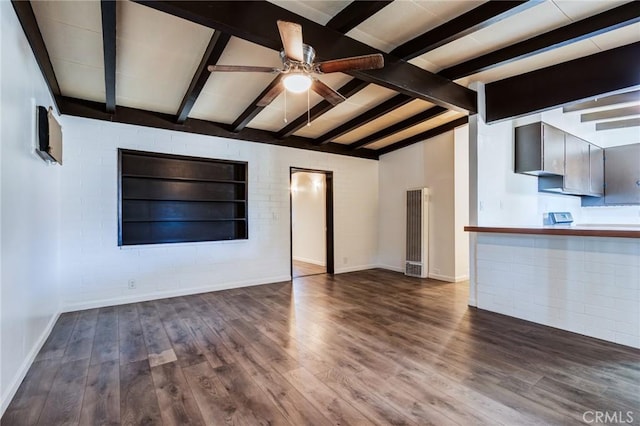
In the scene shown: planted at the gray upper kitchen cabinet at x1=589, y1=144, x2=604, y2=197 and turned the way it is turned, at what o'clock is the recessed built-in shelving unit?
The recessed built-in shelving unit is roughly at 3 o'clock from the gray upper kitchen cabinet.

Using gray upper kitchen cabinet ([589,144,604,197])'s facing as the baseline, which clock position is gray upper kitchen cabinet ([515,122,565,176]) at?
gray upper kitchen cabinet ([515,122,565,176]) is roughly at 2 o'clock from gray upper kitchen cabinet ([589,144,604,197]).

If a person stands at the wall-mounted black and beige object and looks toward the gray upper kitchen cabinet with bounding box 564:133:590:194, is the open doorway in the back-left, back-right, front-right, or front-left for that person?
front-left

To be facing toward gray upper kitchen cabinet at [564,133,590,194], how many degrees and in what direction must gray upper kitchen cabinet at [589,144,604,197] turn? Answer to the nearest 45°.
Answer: approximately 45° to its right

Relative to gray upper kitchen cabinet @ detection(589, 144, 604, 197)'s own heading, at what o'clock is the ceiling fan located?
The ceiling fan is roughly at 2 o'clock from the gray upper kitchen cabinet.

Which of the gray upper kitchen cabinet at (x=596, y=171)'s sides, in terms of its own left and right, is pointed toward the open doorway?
right

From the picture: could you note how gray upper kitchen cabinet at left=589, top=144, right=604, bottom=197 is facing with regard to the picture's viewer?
facing the viewer and to the right of the viewer
